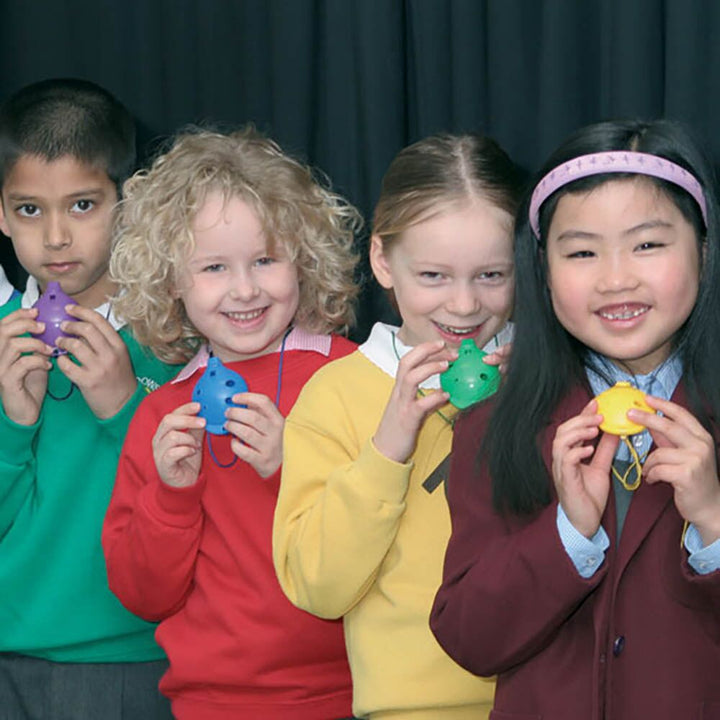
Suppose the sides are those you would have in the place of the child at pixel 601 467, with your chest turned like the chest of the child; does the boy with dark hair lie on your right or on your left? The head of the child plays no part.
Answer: on your right

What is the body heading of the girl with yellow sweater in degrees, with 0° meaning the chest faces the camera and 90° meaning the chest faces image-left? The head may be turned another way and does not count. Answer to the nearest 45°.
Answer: approximately 315°

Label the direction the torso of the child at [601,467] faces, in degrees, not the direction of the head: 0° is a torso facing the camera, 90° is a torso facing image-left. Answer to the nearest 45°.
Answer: approximately 0°

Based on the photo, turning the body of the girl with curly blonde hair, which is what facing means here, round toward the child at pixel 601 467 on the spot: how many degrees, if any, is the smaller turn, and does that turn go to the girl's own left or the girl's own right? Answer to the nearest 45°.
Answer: approximately 45° to the girl's own left
